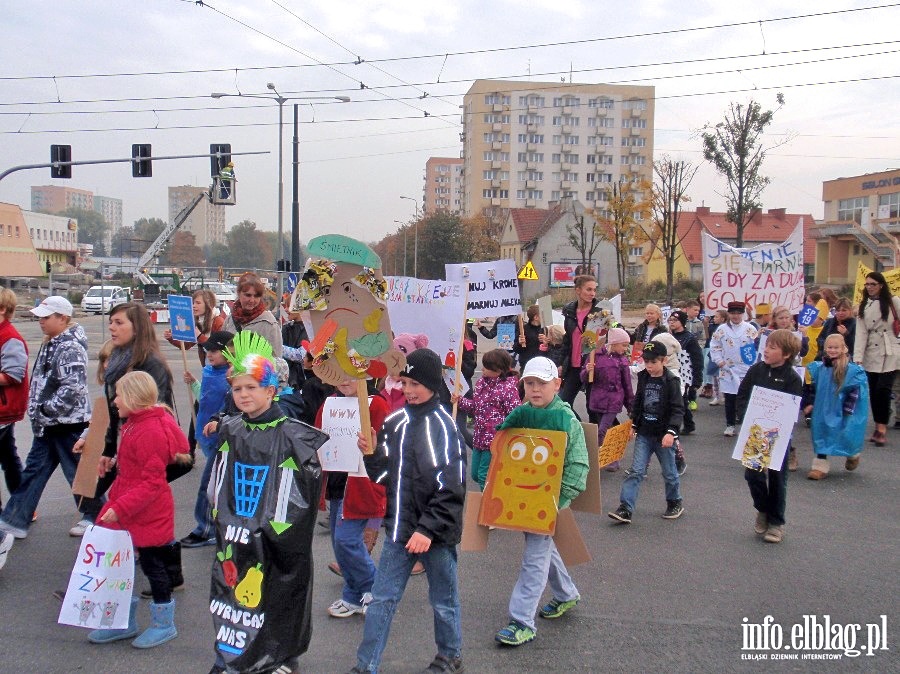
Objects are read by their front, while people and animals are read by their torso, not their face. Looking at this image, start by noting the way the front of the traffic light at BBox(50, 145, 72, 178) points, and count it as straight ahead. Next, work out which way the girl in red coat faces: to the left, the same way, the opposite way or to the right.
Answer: to the left

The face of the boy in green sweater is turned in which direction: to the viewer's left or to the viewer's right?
to the viewer's left
